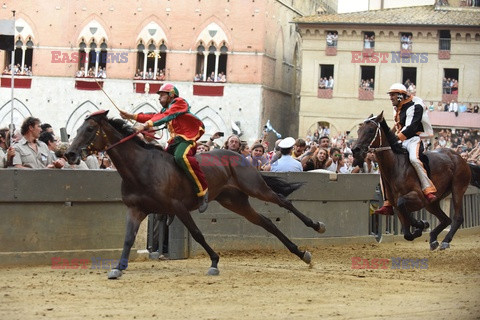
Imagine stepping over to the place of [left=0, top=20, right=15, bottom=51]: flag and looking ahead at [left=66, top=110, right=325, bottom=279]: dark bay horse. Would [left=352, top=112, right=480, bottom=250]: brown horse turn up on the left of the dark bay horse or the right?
left

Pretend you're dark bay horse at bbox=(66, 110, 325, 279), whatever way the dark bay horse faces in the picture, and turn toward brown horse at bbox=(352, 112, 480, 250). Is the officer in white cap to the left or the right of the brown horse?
left

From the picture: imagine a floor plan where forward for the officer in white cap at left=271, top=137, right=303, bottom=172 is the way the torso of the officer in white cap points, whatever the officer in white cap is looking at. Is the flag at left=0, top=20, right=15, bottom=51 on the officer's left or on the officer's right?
on the officer's left
